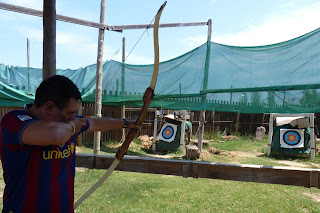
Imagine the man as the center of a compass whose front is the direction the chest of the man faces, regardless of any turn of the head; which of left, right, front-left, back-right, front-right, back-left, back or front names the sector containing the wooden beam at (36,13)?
back-left

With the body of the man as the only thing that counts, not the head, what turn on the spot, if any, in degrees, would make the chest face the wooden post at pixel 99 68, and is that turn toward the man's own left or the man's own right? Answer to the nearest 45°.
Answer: approximately 135° to the man's own left

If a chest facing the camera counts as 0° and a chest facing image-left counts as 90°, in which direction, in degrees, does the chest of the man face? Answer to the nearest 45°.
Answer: approximately 315°

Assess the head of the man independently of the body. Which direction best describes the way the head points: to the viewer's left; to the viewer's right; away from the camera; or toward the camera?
to the viewer's right

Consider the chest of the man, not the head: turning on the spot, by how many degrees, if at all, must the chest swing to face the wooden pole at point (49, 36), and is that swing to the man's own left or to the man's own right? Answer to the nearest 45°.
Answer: approximately 135° to the man's own left
